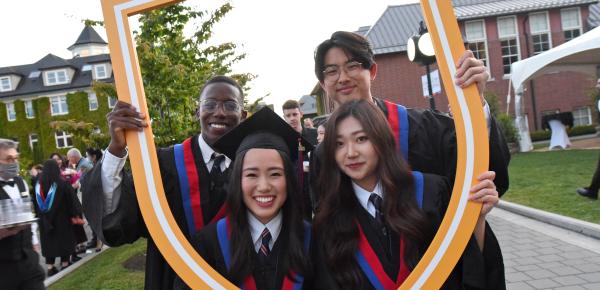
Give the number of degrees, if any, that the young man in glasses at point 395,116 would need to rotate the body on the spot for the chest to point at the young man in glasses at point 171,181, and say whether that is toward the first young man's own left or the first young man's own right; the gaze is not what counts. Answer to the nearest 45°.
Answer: approximately 90° to the first young man's own right

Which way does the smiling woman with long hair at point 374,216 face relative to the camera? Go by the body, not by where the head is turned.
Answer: toward the camera

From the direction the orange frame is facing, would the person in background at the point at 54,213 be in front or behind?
behind

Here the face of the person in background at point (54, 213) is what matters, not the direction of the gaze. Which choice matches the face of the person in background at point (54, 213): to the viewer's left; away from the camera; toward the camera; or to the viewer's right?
away from the camera

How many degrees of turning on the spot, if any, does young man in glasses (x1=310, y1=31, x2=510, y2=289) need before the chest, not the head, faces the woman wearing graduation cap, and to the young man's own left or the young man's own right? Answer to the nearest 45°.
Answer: approximately 45° to the young man's own right

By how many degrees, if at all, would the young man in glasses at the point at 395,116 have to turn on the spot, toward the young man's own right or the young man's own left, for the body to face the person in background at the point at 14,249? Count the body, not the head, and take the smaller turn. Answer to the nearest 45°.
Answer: approximately 90° to the young man's own right

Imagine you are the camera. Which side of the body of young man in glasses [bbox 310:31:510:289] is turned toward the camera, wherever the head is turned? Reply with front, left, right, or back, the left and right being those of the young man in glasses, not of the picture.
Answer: front
